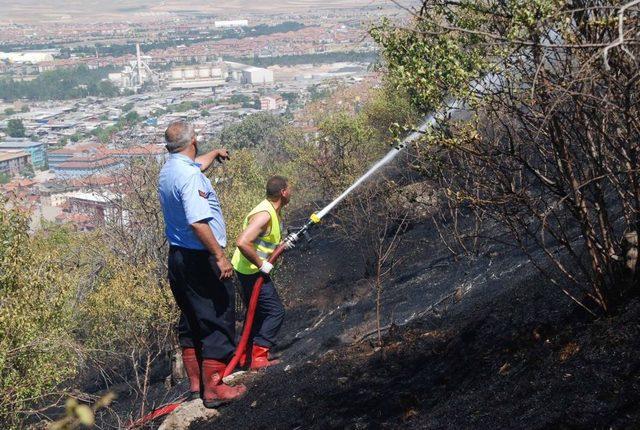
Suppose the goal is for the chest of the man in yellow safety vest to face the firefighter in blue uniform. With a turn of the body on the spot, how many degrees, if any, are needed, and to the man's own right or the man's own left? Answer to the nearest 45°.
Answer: approximately 135° to the man's own right

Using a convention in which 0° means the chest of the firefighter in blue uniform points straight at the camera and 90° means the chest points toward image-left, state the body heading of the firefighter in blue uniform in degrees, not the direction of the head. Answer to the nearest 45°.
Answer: approximately 225°

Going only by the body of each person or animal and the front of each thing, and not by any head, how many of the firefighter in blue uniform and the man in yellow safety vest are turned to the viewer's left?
0

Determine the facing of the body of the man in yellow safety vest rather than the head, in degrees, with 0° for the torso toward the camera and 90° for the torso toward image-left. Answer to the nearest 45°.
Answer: approximately 270°

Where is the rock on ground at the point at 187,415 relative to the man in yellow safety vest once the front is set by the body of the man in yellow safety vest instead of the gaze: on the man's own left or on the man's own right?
on the man's own right

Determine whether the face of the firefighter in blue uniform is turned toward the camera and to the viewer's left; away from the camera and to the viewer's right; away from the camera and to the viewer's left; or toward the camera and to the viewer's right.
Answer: away from the camera and to the viewer's right
